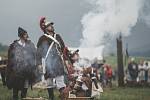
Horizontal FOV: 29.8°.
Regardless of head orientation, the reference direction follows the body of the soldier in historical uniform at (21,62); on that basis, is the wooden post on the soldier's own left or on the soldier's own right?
on the soldier's own left

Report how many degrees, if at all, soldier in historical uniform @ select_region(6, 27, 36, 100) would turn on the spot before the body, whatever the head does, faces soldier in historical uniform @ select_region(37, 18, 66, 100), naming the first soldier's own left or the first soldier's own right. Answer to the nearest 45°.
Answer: approximately 45° to the first soldier's own left

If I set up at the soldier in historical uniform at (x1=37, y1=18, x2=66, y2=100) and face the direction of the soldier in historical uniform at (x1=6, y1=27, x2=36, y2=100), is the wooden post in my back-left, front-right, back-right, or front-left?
back-right

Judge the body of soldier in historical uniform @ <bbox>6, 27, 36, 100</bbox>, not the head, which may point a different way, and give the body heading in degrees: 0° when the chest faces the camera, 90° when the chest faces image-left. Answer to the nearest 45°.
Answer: approximately 315°
